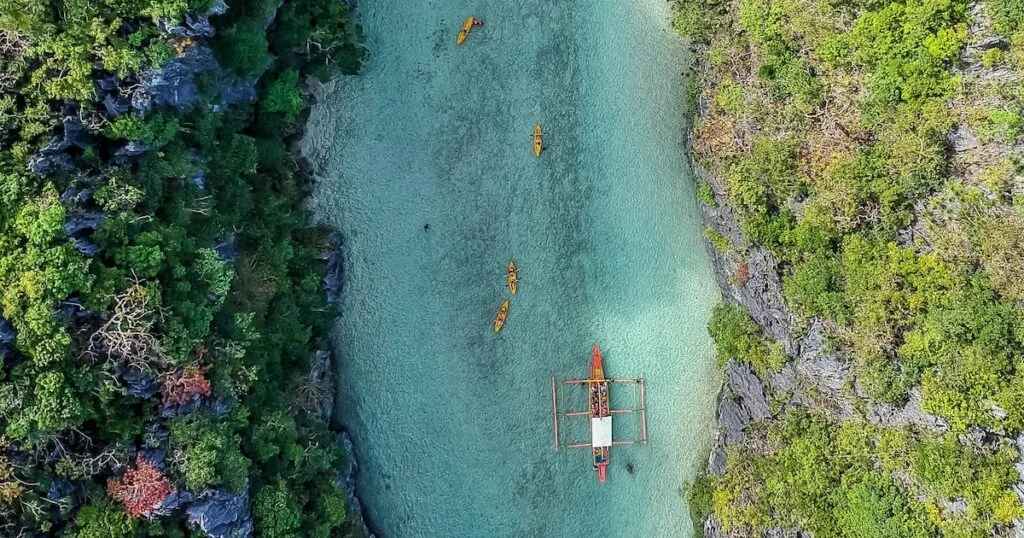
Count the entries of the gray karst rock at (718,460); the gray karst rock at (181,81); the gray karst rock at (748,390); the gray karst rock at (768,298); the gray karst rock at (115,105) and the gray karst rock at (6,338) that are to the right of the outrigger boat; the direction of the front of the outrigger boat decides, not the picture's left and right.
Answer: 3

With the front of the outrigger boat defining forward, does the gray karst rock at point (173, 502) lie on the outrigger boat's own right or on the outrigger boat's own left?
on the outrigger boat's own left

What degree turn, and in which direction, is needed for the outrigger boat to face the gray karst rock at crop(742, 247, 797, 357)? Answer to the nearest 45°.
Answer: approximately 90° to its right

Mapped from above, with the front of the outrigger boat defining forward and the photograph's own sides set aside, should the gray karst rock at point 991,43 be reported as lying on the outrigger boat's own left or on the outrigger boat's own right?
on the outrigger boat's own right

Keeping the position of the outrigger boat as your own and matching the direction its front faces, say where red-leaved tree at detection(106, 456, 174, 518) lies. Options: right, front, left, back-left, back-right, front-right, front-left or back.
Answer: back-left

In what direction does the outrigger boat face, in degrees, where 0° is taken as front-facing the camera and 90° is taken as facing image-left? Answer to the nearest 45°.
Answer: approximately 180°

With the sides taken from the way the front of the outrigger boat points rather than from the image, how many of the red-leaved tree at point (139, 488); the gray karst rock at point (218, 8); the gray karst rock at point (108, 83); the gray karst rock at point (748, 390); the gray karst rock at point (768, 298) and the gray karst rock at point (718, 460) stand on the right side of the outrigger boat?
3

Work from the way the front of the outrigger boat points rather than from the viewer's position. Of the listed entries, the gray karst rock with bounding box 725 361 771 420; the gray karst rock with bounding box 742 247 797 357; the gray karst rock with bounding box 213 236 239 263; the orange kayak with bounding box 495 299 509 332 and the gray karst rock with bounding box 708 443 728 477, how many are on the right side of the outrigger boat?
3

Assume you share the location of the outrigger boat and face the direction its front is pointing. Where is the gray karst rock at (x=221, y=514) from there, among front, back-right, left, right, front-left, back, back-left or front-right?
back-left

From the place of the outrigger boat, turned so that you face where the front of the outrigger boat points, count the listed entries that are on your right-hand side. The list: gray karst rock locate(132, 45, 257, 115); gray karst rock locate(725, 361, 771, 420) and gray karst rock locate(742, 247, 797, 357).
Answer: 2

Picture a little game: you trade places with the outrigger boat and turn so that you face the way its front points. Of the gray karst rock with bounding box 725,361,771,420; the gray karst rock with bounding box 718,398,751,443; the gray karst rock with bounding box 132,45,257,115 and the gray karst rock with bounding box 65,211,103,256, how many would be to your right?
2

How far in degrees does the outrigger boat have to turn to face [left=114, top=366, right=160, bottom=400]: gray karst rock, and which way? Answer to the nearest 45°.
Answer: approximately 135° to its left

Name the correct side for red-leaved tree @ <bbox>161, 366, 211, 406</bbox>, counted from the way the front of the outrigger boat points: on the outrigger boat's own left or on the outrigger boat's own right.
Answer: on the outrigger boat's own left

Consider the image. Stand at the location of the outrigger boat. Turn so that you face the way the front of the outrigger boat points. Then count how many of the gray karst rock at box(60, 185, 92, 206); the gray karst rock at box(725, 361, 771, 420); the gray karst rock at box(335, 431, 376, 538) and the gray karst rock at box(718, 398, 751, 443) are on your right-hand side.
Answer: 2
